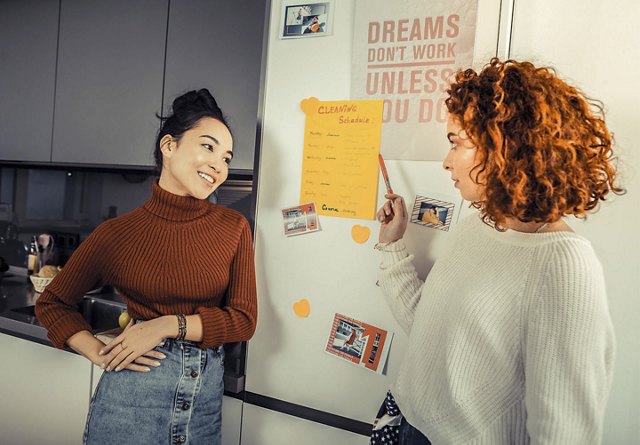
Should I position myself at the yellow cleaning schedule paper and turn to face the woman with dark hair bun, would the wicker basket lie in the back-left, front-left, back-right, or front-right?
front-right

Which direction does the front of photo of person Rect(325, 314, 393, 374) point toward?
toward the camera

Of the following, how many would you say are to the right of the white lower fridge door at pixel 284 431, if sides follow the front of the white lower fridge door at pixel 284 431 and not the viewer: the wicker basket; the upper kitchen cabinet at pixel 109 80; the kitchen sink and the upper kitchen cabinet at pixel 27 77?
4

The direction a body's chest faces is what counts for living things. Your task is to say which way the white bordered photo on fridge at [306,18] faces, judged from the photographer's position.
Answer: facing the viewer

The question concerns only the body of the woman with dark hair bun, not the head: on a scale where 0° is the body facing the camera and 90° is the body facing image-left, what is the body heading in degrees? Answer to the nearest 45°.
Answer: approximately 315°

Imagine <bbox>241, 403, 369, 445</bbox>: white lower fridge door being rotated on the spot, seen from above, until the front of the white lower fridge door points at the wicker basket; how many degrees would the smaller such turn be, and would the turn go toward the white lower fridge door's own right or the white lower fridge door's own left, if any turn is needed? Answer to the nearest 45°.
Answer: approximately 90° to the white lower fridge door's own right

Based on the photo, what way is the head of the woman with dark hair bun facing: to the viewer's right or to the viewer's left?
to the viewer's right

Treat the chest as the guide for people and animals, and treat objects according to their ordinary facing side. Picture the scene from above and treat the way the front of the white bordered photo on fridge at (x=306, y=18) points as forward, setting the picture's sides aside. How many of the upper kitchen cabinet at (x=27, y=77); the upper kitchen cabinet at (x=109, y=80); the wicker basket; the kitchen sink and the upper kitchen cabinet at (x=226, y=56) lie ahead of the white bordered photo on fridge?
0

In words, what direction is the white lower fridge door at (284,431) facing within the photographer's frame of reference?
facing the viewer and to the left of the viewer

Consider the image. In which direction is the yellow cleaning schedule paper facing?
toward the camera

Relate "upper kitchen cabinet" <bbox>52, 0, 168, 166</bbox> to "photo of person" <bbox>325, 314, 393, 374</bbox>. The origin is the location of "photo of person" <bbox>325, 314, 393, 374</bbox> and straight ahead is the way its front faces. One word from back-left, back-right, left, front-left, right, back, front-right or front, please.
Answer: back-right

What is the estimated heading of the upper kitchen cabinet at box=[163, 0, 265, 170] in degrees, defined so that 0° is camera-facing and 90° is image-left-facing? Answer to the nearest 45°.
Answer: approximately 0°

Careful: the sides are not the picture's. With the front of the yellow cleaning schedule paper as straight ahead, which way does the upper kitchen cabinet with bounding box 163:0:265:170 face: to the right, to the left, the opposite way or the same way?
the same way
